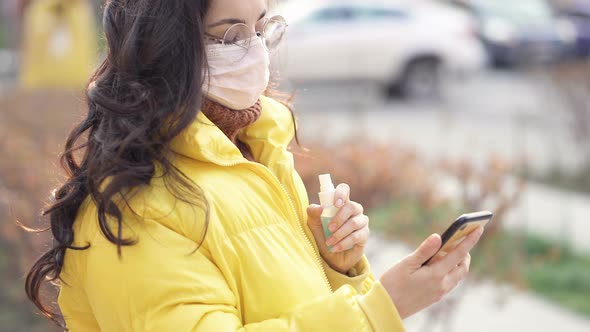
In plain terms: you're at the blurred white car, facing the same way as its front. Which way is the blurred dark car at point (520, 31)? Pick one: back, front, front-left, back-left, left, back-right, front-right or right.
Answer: back-right

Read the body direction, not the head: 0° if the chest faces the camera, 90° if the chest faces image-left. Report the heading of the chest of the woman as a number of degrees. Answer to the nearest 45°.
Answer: approximately 315°

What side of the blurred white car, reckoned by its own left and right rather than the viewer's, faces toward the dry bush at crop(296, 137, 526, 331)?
left

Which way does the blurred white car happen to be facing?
to the viewer's left

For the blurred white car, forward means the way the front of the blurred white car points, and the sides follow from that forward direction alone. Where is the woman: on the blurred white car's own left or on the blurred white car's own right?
on the blurred white car's own left

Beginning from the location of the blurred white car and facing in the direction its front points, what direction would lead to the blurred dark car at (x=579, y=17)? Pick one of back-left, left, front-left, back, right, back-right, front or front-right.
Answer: back-right

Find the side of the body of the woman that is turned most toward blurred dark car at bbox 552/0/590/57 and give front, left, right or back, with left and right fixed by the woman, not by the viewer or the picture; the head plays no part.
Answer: left

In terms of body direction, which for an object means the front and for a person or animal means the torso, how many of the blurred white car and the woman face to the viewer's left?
1
